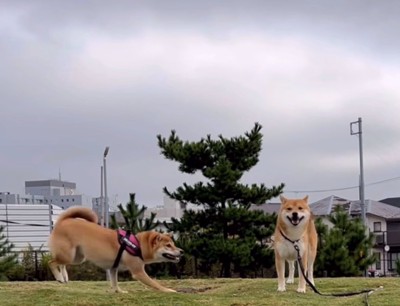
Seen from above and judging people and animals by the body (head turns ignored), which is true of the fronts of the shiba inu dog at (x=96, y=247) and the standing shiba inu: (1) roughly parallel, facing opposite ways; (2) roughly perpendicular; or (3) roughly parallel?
roughly perpendicular

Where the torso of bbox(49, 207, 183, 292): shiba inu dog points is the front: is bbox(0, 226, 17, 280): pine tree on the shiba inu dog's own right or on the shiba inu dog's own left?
on the shiba inu dog's own left

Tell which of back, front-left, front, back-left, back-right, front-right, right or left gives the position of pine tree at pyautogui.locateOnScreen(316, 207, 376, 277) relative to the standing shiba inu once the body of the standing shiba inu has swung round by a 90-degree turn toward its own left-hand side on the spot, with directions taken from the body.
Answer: left

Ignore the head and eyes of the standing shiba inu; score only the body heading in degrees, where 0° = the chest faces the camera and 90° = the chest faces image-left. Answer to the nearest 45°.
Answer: approximately 0°

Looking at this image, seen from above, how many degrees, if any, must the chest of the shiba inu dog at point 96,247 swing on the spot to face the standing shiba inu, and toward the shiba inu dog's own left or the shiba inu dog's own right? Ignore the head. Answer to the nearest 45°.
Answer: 0° — it already faces it

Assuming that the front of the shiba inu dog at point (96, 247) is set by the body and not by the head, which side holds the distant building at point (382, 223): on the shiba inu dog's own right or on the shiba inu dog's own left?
on the shiba inu dog's own left

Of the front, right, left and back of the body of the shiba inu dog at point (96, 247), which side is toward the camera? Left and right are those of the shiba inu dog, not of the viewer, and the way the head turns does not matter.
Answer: right

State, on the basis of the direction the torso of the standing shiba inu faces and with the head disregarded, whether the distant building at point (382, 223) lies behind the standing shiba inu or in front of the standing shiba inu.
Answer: behind

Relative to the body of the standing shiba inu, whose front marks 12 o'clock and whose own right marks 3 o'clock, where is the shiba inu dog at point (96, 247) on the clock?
The shiba inu dog is roughly at 2 o'clock from the standing shiba inu.

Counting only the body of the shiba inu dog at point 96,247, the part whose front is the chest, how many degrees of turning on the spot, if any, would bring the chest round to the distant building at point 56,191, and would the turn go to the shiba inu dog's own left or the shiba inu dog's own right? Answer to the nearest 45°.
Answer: approximately 90° to the shiba inu dog's own left

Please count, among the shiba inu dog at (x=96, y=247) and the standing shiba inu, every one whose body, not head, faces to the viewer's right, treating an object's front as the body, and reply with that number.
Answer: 1
